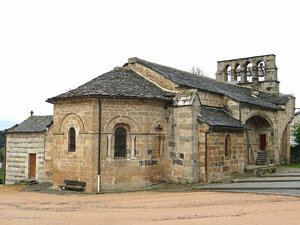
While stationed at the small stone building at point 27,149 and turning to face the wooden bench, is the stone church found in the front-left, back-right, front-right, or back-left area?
front-left

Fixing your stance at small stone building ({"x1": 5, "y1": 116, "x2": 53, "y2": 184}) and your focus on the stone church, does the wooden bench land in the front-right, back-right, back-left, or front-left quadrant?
front-right

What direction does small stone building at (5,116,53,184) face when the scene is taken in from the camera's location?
facing the viewer

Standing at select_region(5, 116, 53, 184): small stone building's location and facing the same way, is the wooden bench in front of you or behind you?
in front

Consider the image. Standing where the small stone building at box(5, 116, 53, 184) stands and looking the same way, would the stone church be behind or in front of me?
behind
